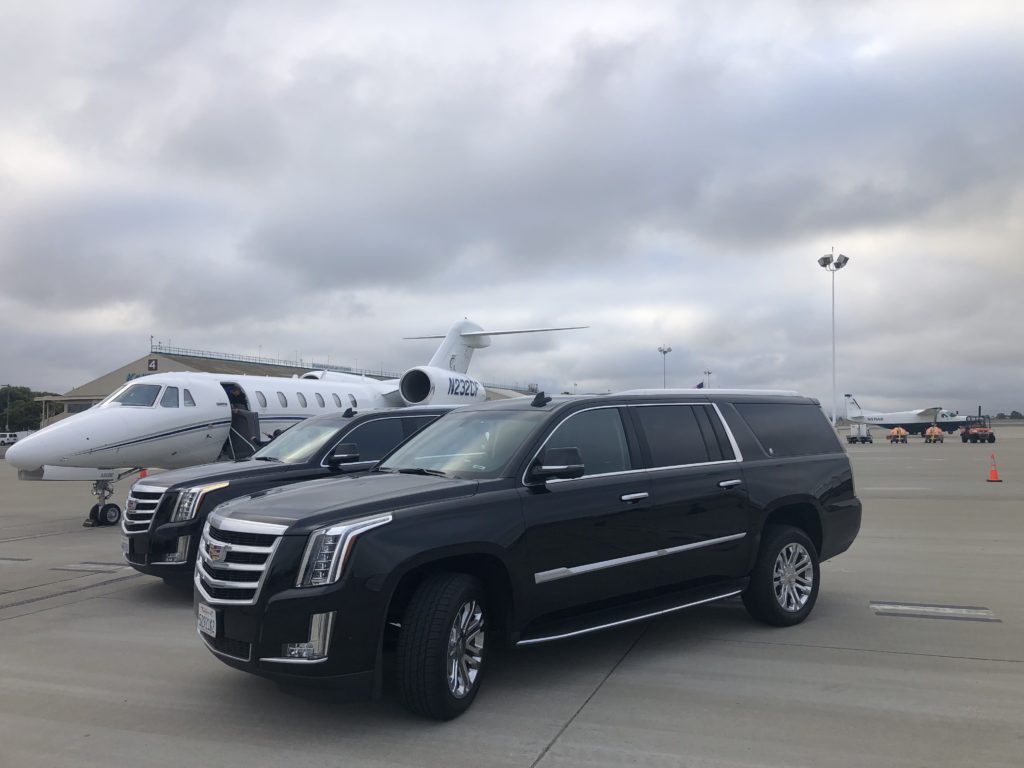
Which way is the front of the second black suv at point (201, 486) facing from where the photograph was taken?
facing the viewer and to the left of the viewer

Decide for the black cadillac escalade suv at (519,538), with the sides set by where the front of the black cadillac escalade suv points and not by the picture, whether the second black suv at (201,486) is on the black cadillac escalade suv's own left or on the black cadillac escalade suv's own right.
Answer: on the black cadillac escalade suv's own right

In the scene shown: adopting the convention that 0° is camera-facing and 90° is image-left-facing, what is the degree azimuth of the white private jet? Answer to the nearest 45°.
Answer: approximately 45°

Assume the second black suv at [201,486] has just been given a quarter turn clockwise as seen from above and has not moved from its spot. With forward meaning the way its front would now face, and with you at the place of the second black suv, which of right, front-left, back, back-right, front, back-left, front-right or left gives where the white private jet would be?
front-right

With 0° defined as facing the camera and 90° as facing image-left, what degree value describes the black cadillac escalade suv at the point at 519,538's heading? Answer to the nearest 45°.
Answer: approximately 45°

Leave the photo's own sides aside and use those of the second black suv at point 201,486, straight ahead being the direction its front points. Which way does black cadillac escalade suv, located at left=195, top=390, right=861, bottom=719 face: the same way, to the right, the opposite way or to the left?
the same way

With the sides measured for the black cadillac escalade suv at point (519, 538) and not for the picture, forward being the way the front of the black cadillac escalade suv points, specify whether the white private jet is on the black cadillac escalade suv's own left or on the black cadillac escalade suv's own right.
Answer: on the black cadillac escalade suv's own right

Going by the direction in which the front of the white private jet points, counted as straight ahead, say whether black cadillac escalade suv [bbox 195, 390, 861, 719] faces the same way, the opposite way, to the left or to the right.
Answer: the same way
